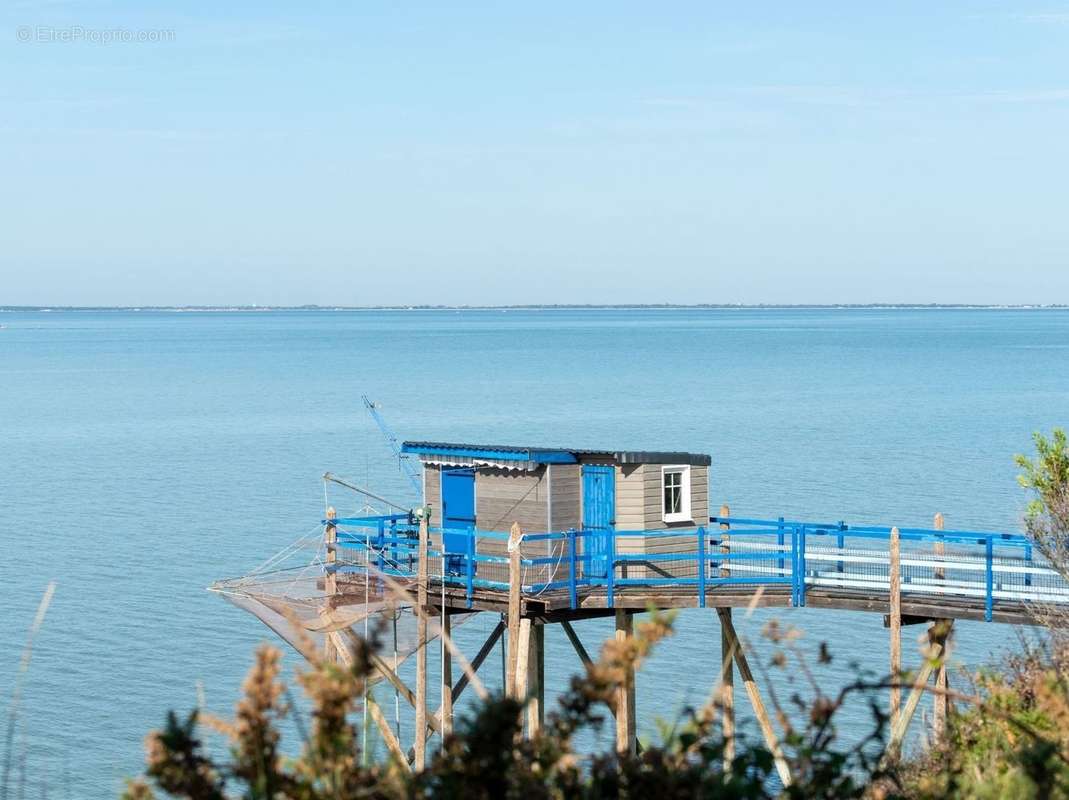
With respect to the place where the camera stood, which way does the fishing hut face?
facing the viewer and to the left of the viewer
